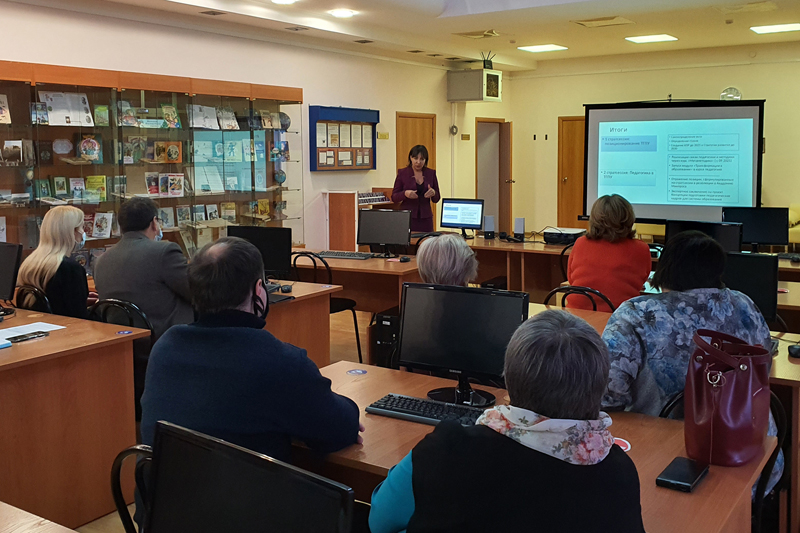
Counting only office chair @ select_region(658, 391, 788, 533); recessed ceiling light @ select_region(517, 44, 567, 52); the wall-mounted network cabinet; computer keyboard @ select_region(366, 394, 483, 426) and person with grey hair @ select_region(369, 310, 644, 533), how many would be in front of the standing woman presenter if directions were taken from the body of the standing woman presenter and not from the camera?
3

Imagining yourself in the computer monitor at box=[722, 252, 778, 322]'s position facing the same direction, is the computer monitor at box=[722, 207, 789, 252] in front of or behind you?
behind

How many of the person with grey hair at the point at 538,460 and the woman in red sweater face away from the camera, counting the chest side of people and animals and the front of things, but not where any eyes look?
2

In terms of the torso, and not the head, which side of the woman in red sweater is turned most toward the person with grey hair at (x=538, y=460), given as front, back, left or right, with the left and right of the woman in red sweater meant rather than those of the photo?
back

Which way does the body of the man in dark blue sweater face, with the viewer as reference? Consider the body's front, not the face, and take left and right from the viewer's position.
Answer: facing away from the viewer and to the right of the viewer

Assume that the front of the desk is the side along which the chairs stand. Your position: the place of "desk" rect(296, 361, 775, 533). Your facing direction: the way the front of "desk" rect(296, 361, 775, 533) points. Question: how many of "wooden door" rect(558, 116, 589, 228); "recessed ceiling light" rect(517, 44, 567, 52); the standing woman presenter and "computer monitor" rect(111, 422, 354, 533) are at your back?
3

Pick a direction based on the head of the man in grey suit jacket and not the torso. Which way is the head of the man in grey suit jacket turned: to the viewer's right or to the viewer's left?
to the viewer's right

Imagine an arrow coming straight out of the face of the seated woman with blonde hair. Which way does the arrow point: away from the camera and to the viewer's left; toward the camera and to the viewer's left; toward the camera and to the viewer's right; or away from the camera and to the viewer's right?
away from the camera and to the viewer's right

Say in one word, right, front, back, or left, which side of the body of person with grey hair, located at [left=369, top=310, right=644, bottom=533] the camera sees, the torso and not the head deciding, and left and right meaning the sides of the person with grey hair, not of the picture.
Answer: back

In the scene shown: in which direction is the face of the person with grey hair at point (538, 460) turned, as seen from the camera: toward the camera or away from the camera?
away from the camera

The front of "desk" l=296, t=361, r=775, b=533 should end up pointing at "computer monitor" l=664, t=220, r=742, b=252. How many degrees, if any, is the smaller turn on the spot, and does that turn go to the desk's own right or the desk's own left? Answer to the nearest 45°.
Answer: approximately 180°

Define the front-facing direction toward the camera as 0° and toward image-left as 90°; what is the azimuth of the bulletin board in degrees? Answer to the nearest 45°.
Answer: approximately 315°
